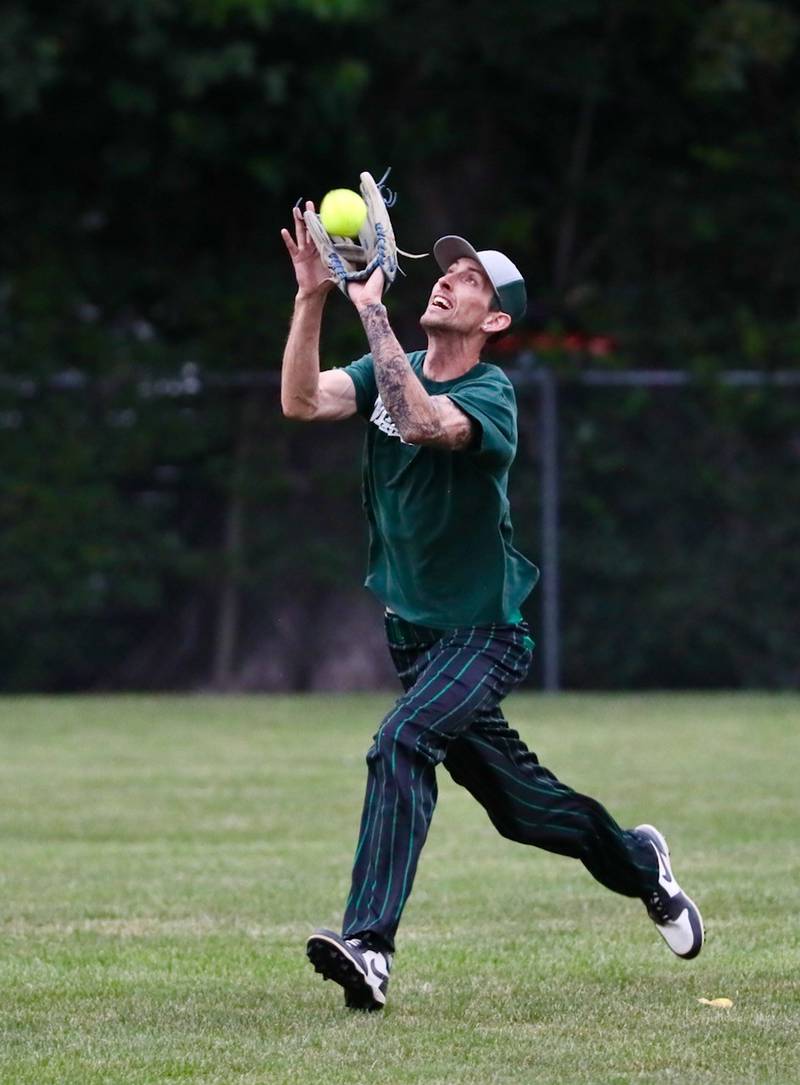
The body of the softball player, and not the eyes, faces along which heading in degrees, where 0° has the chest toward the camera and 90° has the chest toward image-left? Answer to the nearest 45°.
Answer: approximately 45°
